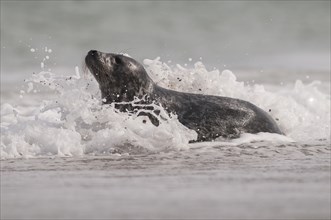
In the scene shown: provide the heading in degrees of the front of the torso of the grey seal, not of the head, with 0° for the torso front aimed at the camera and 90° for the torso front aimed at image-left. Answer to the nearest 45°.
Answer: approximately 90°
